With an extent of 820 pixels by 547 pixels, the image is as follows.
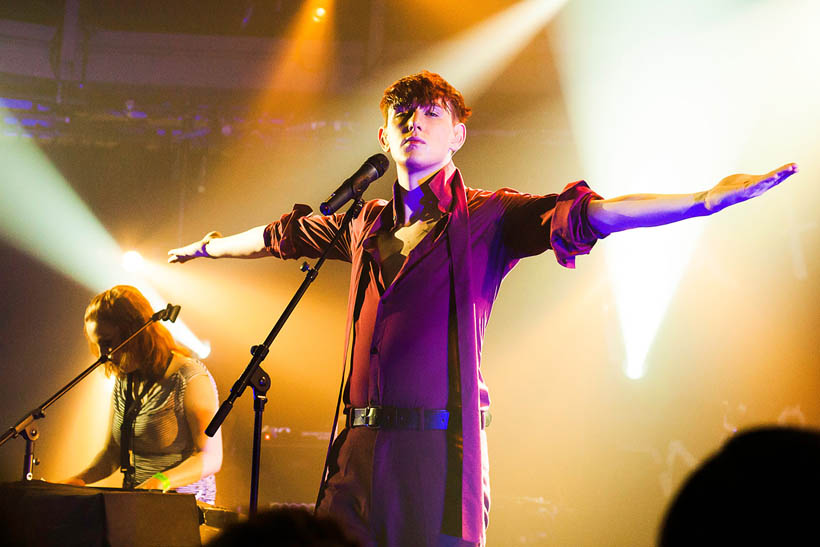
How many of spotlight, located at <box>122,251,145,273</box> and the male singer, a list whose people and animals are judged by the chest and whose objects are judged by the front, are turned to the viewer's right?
0

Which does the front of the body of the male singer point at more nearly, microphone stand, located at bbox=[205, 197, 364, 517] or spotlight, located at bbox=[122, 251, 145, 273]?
the microphone stand

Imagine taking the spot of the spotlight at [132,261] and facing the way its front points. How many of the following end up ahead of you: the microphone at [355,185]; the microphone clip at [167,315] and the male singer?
3

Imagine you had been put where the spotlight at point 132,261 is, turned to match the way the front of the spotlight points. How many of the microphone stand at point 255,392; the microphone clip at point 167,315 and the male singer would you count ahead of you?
3

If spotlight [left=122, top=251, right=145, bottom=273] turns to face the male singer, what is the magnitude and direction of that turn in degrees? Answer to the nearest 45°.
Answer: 0° — it already faces them

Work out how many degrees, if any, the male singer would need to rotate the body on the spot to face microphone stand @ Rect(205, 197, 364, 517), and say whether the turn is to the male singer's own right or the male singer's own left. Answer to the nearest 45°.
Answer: approximately 45° to the male singer's own right

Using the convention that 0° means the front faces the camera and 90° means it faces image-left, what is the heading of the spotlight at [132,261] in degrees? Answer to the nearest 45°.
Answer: approximately 0°

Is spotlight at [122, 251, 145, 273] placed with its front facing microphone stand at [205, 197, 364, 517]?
yes

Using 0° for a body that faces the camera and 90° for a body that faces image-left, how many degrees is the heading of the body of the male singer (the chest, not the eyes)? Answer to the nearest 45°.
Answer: approximately 45°
